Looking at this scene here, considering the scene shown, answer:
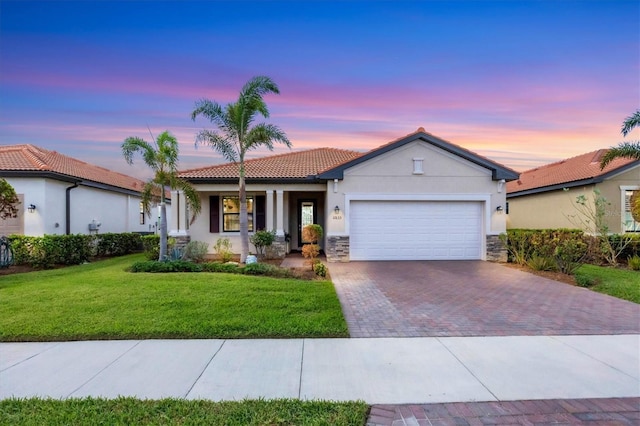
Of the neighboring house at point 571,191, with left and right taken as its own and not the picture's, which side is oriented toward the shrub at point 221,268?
right

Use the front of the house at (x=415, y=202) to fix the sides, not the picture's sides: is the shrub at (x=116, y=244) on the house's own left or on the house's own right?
on the house's own right

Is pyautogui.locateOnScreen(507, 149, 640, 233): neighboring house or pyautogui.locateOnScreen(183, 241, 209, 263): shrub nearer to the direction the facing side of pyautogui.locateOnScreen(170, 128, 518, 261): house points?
the shrub

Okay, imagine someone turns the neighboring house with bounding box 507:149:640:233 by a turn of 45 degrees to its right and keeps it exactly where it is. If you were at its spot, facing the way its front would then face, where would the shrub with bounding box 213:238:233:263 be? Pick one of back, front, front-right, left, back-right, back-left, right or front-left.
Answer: front-right

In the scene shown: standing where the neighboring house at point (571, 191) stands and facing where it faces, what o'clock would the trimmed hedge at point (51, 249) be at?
The trimmed hedge is roughly at 3 o'clock from the neighboring house.

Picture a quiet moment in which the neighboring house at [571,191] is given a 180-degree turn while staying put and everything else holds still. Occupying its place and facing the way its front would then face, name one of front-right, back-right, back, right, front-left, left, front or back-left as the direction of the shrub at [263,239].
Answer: left

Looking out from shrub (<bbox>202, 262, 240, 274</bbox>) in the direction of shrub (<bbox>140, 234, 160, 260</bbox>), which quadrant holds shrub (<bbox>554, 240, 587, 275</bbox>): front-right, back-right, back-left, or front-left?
back-right

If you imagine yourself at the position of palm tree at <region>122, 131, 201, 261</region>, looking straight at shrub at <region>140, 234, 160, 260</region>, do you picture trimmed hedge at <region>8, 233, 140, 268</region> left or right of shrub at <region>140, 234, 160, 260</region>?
left

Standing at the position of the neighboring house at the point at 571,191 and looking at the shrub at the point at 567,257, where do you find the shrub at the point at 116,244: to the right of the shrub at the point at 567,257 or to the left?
right

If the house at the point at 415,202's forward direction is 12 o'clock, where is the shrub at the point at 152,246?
The shrub is roughly at 3 o'clock from the house.

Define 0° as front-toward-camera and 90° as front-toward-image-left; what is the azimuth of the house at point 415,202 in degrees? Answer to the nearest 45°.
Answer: approximately 0°
